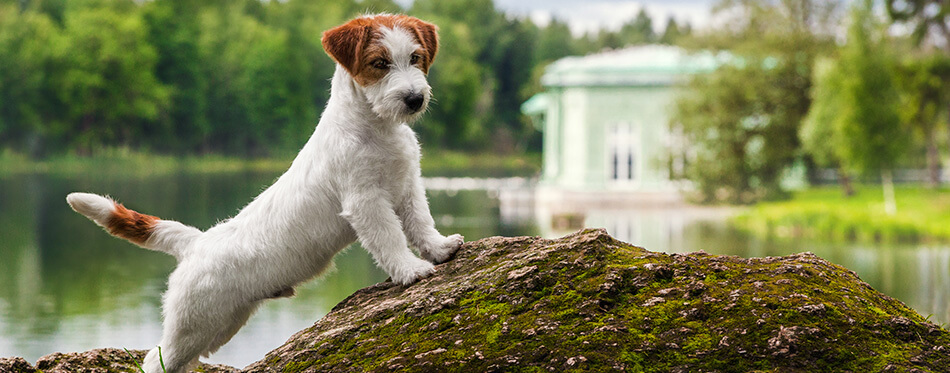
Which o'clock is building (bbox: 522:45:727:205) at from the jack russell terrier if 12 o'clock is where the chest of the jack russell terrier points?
The building is roughly at 10 o'clock from the jack russell terrier.

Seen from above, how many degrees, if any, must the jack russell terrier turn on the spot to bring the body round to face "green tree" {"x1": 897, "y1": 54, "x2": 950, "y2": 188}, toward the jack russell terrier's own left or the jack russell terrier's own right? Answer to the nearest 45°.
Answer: approximately 45° to the jack russell terrier's own left

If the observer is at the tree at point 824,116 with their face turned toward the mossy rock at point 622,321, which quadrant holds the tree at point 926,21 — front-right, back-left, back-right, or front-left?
back-left

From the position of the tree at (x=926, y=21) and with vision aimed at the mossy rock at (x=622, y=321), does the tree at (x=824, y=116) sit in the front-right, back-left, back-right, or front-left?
front-right

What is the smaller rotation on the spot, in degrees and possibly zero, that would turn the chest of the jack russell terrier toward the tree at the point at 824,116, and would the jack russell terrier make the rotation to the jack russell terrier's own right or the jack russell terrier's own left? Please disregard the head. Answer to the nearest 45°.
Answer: approximately 45° to the jack russell terrier's own left

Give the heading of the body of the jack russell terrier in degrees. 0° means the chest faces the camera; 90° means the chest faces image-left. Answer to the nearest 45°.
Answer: approximately 270°

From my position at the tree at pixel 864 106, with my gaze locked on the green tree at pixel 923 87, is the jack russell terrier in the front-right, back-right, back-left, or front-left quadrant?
back-right

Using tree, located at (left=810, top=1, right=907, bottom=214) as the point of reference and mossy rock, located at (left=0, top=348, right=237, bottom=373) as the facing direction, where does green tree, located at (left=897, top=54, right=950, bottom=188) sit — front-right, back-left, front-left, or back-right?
back-left

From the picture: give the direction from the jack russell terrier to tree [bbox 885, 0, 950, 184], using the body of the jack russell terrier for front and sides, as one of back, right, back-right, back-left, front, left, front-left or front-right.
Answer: front-left
